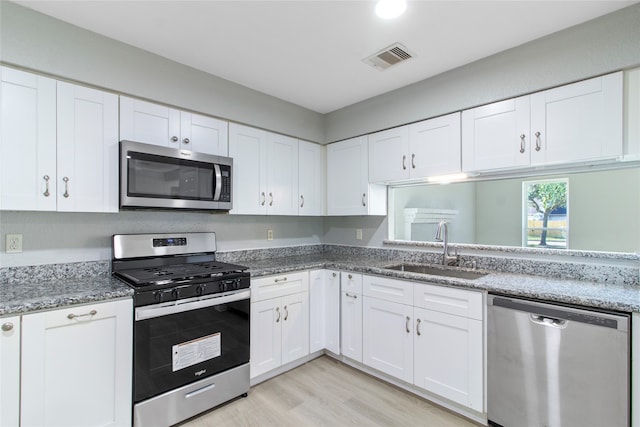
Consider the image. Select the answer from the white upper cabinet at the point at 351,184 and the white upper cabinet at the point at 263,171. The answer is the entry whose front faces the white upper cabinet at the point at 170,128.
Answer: the white upper cabinet at the point at 351,184

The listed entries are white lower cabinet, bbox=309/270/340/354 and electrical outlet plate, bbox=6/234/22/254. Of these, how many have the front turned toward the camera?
2

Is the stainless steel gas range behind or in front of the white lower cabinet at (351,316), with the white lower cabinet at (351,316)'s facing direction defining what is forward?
in front

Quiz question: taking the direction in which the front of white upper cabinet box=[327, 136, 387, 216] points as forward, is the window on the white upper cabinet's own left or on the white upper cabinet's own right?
on the white upper cabinet's own left

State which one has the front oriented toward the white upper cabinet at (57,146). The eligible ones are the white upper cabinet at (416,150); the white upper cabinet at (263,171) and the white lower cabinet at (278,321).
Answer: the white upper cabinet at (416,150)

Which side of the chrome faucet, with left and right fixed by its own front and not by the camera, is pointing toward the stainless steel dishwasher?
left

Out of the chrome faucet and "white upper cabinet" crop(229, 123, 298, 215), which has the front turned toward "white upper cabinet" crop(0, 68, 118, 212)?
the chrome faucet

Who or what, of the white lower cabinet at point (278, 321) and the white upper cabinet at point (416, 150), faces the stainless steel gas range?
the white upper cabinet

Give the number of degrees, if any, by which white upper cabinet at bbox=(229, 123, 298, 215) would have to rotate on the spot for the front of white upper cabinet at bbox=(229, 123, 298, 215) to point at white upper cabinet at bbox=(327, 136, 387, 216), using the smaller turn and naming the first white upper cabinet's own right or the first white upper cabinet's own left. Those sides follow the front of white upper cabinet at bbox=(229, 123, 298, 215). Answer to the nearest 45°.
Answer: approximately 45° to the first white upper cabinet's own left

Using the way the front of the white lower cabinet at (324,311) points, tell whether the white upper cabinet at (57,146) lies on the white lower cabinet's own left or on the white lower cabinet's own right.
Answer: on the white lower cabinet's own right

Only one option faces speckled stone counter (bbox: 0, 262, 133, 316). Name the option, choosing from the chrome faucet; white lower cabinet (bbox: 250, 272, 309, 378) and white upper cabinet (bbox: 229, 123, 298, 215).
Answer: the chrome faucet

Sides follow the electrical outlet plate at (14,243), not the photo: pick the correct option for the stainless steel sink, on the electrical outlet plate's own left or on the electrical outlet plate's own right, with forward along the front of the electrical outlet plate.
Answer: on the electrical outlet plate's own left
